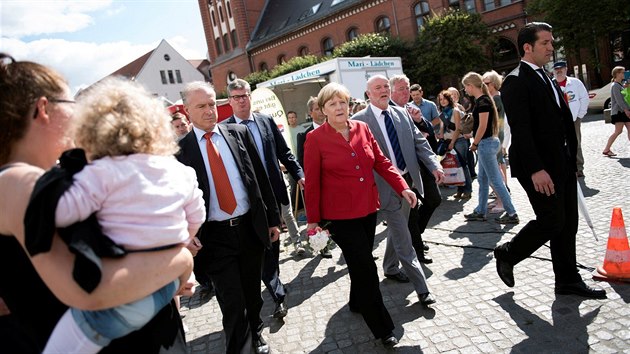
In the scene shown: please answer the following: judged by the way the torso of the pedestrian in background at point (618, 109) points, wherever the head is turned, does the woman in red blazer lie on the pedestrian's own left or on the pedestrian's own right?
on the pedestrian's own right

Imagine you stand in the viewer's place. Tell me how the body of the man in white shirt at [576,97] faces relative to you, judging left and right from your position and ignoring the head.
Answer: facing the viewer and to the left of the viewer

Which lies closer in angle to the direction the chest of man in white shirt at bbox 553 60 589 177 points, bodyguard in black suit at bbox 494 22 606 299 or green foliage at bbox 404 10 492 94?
the bodyguard in black suit

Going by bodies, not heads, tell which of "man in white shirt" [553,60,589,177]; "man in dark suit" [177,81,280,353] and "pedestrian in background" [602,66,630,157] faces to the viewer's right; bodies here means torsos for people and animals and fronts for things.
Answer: the pedestrian in background

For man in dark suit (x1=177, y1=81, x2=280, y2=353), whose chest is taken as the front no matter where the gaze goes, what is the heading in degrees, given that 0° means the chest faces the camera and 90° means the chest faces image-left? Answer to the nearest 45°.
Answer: approximately 0°

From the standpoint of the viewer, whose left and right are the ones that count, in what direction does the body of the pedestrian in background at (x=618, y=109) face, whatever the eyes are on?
facing to the right of the viewer

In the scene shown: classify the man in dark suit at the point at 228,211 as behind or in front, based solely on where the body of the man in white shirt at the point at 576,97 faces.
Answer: in front

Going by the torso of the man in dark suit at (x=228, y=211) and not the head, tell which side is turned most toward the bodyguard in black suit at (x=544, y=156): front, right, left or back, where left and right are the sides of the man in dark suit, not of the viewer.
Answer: left

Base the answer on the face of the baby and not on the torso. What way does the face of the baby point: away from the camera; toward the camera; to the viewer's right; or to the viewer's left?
away from the camera

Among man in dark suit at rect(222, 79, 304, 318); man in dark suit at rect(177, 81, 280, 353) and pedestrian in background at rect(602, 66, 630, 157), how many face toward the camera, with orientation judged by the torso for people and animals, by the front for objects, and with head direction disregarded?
2
